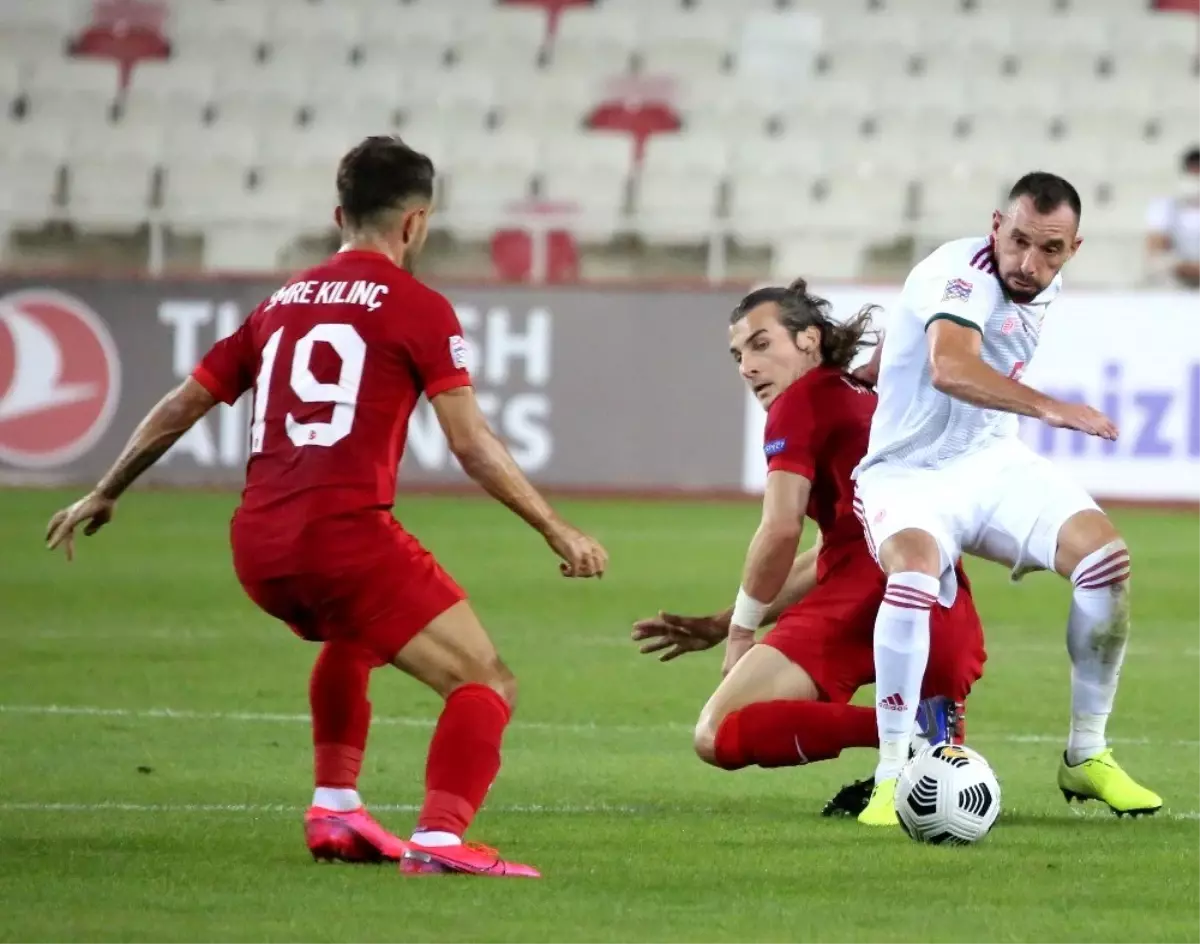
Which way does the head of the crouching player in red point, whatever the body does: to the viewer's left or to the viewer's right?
to the viewer's left

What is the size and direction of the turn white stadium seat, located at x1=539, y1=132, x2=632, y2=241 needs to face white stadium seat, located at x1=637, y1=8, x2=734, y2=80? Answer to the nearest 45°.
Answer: approximately 135° to its left

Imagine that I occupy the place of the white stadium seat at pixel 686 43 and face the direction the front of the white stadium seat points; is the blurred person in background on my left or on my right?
on my left

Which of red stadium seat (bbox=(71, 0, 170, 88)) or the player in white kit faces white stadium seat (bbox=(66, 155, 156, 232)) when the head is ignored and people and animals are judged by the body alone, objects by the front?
the red stadium seat

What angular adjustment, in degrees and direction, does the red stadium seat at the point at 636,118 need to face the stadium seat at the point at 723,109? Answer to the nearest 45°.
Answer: approximately 90° to its left

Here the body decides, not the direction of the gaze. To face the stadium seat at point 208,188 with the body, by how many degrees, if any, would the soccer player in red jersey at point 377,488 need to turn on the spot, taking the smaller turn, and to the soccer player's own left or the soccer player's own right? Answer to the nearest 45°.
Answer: approximately 45° to the soccer player's own left

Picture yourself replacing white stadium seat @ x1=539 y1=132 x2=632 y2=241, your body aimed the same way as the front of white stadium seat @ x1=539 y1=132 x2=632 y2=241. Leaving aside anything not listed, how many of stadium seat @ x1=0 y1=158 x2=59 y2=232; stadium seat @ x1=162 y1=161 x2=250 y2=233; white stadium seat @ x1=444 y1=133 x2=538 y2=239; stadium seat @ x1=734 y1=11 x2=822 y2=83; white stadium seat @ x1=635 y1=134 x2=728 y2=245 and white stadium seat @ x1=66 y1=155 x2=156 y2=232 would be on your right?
4
